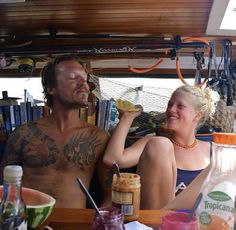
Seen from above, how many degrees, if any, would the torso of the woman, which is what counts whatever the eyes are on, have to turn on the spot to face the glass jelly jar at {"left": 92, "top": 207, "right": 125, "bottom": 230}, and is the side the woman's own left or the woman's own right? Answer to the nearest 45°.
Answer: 0° — they already face it

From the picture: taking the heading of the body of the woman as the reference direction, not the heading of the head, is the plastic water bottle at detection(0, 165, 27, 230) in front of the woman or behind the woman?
in front

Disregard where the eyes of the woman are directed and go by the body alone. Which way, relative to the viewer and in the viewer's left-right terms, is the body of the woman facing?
facing the viewer

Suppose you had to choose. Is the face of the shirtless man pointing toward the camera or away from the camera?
toward the camera

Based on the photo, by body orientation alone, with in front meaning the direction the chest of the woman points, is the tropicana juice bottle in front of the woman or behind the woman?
in front

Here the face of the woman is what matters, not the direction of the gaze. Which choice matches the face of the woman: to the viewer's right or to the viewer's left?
to the viewer's left

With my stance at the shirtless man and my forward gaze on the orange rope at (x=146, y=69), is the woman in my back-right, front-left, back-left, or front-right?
front-right

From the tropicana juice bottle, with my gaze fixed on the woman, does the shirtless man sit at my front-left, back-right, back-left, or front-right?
front-left

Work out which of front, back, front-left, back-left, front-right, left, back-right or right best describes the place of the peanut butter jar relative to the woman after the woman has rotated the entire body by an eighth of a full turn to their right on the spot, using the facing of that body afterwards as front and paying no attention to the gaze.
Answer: front-left

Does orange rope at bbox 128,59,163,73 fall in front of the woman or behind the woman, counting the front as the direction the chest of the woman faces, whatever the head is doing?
behind
